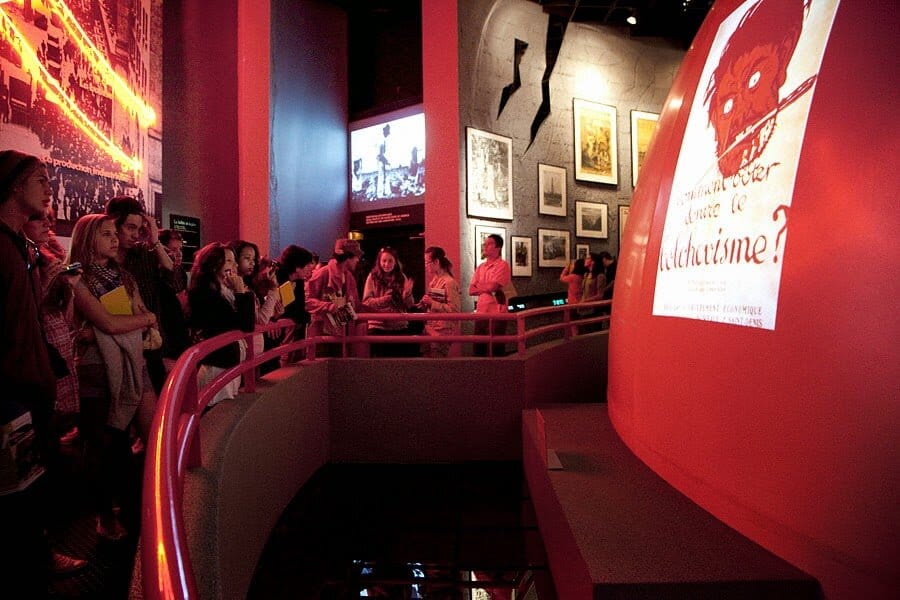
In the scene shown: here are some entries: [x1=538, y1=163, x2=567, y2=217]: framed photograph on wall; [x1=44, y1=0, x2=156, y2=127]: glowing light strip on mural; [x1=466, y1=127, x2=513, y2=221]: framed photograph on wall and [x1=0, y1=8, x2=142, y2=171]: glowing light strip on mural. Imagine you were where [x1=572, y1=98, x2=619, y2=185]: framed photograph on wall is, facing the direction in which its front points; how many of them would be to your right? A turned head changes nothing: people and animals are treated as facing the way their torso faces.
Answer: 4

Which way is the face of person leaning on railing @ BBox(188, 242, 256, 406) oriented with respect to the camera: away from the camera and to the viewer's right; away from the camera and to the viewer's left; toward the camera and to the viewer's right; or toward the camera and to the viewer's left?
toward the camera and to the viewer's right

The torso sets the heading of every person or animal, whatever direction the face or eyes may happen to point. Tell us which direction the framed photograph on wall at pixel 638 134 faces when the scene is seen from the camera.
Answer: facing the viewer and to the right of the viewer

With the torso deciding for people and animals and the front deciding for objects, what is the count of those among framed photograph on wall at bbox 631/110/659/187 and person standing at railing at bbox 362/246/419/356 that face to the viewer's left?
0

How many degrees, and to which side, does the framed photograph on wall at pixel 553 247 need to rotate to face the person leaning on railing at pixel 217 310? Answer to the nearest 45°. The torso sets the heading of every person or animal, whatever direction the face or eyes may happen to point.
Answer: approximately 45° to its right

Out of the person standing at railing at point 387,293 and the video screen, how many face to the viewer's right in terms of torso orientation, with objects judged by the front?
0

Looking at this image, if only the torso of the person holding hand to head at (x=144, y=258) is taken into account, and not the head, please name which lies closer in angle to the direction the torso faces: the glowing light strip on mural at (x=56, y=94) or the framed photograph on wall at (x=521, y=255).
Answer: the framed photograph on wall

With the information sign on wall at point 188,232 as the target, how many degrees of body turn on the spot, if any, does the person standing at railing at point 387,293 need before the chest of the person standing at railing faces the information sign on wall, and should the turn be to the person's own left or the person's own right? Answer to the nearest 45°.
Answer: approximately 135° to the person's own right

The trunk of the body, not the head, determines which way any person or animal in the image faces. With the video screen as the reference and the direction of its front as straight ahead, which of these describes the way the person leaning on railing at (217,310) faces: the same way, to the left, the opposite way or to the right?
to the left

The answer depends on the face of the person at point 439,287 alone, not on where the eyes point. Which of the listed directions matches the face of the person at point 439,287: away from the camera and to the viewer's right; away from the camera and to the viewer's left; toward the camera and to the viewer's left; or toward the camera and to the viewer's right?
toward the camera and to the viewer's left

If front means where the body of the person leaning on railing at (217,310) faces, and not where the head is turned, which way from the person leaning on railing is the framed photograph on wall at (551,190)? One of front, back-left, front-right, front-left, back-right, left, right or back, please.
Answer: left

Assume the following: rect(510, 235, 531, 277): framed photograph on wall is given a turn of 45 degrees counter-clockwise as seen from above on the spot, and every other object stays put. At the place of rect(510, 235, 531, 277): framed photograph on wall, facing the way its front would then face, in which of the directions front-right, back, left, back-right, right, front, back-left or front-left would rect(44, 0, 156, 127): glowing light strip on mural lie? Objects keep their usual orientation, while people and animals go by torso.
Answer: back-right
